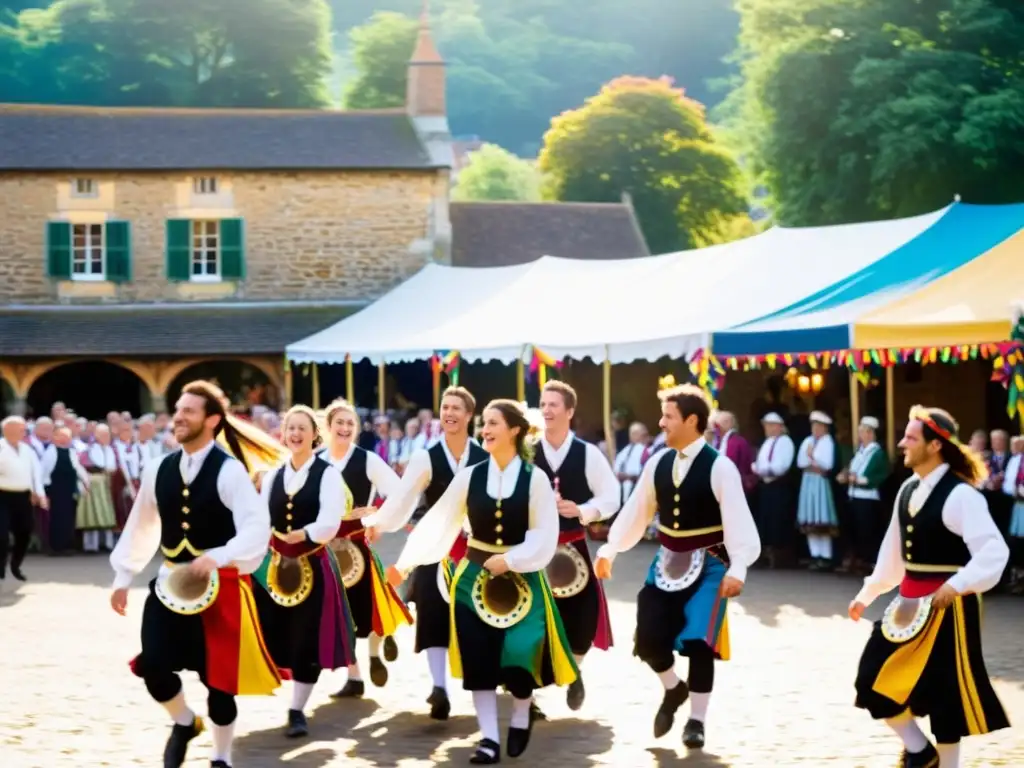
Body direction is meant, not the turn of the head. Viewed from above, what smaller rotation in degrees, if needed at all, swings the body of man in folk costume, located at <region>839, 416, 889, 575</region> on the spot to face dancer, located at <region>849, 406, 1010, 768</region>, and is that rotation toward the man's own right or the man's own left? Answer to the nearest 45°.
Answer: approximately 45° to the man's own left

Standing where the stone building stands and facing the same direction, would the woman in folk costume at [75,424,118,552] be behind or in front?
in front

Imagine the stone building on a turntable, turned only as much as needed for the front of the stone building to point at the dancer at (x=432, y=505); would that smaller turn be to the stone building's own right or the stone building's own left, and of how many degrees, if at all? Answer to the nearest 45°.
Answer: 0° — it already faces them

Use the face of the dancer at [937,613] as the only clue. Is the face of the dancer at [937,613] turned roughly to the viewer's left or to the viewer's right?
to the viewer's left

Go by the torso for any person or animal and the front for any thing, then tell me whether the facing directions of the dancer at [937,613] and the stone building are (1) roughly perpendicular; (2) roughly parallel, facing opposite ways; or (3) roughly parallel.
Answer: roughly perpendicular

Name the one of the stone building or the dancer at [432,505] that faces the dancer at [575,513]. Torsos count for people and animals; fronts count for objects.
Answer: the stone building

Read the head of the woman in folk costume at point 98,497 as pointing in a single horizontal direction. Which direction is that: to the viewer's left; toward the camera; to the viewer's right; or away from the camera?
toward the camera

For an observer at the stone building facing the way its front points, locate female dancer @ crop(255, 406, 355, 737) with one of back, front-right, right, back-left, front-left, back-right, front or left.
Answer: front

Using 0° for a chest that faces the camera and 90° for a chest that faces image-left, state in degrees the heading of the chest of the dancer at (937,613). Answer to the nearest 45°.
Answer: approximately 45°

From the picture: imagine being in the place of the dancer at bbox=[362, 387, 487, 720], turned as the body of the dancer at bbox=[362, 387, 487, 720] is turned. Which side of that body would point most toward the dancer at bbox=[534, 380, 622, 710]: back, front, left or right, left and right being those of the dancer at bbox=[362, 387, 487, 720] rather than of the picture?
left

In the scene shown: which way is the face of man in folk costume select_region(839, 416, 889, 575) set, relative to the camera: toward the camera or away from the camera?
toward the camera

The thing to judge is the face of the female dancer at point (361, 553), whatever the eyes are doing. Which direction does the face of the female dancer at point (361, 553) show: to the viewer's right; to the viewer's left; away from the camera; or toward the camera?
toward the camera

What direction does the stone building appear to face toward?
toward the camera

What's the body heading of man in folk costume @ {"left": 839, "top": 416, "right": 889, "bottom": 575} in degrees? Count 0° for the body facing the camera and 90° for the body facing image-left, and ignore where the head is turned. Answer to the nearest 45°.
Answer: approximately 45°

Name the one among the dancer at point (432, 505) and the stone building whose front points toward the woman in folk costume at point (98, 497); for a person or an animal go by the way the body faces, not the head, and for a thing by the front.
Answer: the stone building
